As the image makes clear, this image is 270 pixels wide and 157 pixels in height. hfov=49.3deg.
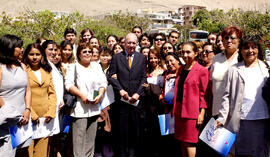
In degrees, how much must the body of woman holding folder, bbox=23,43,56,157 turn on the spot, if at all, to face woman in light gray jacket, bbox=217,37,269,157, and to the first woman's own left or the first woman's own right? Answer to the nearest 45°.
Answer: approximately 45° to the first woman's own left

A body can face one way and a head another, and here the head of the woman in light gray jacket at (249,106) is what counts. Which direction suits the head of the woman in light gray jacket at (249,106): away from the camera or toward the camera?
toward the camera

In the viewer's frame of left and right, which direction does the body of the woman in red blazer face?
facing the viewer and to the left of the viewer

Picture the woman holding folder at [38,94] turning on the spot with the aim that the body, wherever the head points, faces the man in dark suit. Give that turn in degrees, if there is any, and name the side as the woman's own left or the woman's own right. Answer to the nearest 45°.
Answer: approximately 90° to the woman's own left

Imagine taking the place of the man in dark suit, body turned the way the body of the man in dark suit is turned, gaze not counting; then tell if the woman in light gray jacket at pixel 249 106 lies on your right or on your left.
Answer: on your left

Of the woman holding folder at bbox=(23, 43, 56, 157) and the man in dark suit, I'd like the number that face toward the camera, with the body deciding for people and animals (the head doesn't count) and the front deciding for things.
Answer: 2

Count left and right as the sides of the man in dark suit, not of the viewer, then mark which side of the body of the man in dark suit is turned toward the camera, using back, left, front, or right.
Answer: front

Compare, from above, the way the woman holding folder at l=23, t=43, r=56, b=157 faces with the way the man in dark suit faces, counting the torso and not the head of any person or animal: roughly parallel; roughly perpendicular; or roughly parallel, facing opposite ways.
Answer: roughly parallel

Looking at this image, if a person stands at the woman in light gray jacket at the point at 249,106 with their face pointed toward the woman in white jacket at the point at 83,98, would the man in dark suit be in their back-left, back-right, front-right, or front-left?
front-right

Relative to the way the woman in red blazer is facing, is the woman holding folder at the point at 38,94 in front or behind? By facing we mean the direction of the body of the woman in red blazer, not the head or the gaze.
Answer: in front

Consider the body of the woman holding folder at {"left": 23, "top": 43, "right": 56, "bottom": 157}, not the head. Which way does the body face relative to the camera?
toward the camera

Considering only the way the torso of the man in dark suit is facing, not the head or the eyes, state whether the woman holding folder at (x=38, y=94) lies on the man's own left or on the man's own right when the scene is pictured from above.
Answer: on the man's own right
